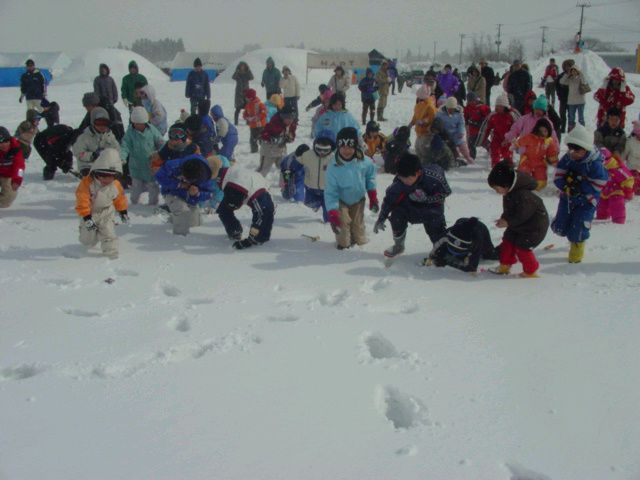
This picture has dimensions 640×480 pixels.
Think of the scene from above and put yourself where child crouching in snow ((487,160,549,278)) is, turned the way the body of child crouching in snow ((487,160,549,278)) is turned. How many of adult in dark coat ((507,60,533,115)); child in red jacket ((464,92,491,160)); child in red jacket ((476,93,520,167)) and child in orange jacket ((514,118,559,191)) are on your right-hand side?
4

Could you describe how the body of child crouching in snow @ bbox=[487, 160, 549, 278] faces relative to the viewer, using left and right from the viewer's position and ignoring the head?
facing to the left of the viewer

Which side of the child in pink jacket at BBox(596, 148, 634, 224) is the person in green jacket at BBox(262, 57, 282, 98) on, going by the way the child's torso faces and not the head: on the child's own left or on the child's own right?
on the child's own right

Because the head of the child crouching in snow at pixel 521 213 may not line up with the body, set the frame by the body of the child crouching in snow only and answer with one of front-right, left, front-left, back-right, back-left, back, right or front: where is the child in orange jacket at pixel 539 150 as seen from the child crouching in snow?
right

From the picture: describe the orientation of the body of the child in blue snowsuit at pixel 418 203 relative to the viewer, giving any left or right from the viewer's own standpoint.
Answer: facing the viewer and to the left of the viewer

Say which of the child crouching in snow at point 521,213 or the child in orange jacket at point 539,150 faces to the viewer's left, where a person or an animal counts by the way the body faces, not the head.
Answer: the child crouching in snow

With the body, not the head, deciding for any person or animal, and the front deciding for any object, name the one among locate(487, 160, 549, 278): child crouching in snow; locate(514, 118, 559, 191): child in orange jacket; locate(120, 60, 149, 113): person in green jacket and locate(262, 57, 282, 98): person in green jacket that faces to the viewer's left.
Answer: the child crouching in snow

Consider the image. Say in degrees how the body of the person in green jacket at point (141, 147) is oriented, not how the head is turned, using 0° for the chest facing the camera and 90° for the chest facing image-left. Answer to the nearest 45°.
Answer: approximately 0°
